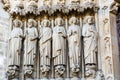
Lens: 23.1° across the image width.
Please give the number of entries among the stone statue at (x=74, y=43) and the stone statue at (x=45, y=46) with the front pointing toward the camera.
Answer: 2

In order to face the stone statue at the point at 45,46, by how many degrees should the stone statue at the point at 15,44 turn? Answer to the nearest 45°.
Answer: approximately 45° to its left

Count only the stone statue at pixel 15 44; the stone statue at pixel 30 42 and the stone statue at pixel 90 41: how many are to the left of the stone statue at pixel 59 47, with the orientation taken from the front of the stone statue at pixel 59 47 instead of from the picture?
1

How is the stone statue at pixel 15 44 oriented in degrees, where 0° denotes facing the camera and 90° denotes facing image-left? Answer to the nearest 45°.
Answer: approximately 315°

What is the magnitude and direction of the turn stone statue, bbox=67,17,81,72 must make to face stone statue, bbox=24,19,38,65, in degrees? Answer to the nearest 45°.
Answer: approximately 90° to its right

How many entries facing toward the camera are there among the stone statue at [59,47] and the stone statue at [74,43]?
2

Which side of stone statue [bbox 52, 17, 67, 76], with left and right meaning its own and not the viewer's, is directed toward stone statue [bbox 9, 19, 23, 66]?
right

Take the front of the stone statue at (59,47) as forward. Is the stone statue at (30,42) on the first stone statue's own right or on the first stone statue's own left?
on the first stone statue's own right
